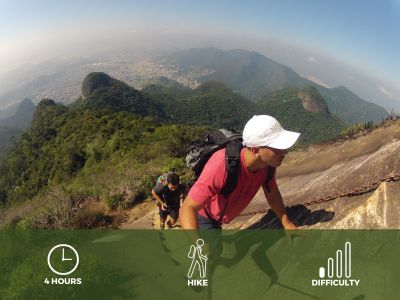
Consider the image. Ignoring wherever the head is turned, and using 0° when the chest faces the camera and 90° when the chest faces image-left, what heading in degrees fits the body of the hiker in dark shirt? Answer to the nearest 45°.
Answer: approximately 0°

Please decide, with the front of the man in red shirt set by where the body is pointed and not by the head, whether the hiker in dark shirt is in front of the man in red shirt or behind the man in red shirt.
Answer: behind

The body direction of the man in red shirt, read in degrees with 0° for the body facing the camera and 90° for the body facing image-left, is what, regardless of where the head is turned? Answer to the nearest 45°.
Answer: approximately 315°

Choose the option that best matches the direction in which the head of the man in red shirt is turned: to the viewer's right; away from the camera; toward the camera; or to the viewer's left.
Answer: to the viewer's right

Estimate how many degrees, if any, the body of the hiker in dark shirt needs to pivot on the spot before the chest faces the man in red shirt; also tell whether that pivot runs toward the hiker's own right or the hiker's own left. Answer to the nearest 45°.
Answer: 0° — they already face them
